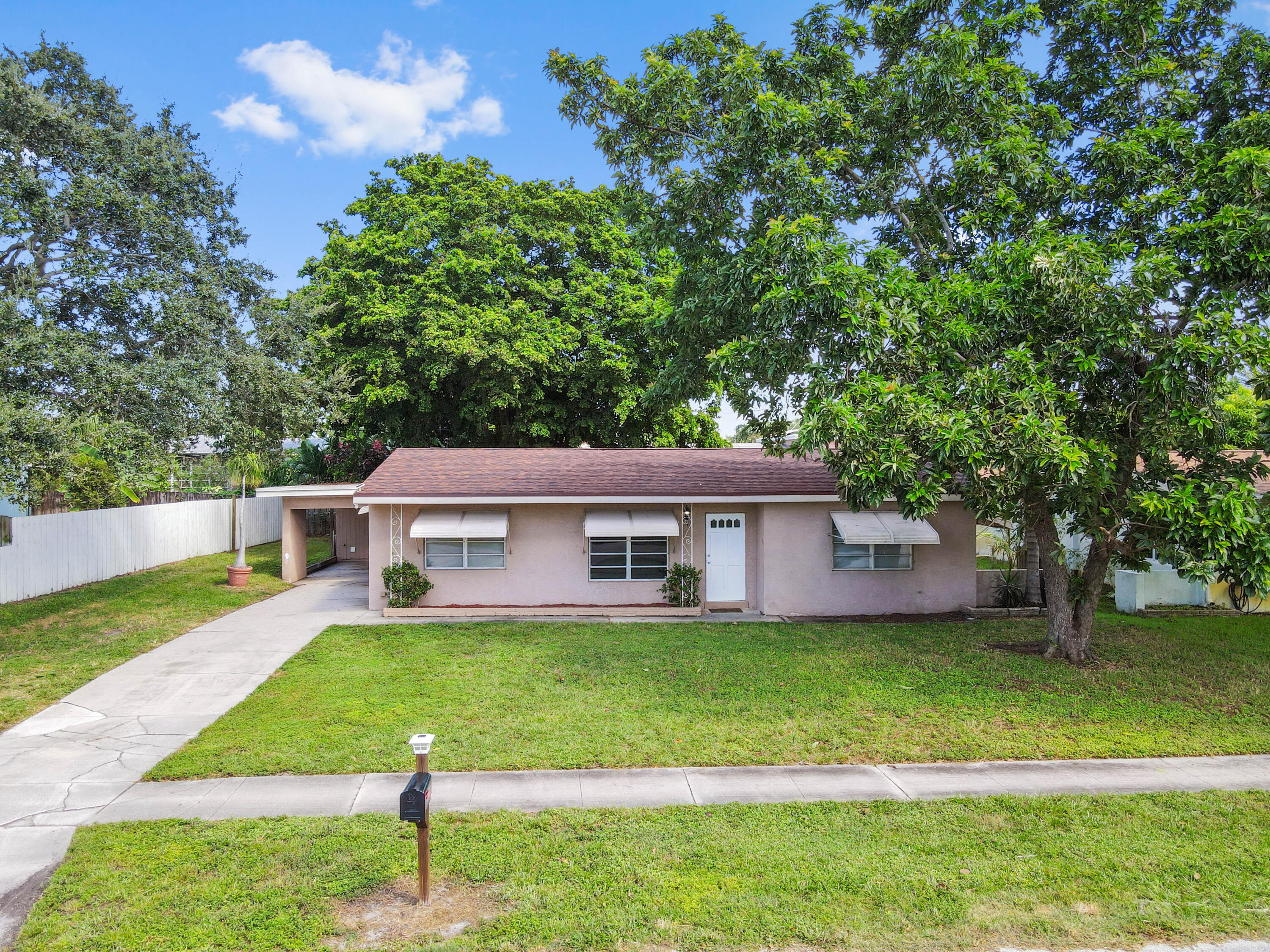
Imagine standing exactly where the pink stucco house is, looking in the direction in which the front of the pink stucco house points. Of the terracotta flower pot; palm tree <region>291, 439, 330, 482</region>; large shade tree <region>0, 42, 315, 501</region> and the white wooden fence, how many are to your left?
0

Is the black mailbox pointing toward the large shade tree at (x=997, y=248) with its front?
no

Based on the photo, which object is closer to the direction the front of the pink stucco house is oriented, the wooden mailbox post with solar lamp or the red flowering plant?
the wooden mailbox post with solar lamp

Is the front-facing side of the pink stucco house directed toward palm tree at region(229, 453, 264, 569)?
no

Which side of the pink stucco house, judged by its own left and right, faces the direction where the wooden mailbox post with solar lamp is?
front

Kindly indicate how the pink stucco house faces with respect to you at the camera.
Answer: facing the viewer

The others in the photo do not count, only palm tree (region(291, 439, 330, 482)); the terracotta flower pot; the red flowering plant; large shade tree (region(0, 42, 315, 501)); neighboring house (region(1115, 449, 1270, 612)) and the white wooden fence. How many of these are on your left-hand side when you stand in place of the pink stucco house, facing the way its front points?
1

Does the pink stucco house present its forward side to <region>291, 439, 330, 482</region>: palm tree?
no

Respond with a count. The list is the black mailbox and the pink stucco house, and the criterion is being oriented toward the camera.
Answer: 2

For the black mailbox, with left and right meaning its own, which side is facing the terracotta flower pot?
back

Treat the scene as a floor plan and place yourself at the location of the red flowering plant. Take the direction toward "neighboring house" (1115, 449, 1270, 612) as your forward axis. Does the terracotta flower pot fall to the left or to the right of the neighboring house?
right

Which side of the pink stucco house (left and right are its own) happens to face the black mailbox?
front

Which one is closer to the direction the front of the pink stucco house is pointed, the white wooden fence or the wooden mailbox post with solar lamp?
the wooden mailbox post with solar lamp

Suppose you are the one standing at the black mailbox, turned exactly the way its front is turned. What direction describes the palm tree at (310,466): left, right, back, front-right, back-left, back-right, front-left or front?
back

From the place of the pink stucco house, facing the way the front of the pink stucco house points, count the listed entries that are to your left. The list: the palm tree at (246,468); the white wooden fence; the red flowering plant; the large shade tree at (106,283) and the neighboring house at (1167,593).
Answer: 1

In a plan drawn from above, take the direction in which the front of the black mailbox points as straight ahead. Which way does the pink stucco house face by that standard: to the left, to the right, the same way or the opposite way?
the same way

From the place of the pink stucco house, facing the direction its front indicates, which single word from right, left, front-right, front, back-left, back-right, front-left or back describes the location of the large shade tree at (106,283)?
right

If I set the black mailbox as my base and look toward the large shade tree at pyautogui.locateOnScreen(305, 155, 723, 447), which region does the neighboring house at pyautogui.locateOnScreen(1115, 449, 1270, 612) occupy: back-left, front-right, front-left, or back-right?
front-right

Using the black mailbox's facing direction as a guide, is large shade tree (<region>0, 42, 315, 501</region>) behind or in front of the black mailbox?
behind

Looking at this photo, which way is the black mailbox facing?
toward the camera
